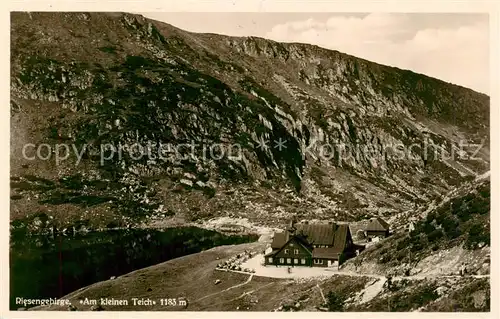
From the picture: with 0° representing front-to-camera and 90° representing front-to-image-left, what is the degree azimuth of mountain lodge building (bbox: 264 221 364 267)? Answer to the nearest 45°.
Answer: approximately 0°

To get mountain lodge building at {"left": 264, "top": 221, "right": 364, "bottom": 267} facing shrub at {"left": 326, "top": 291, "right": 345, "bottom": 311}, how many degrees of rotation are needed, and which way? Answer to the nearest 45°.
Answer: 0° — it already faces it
